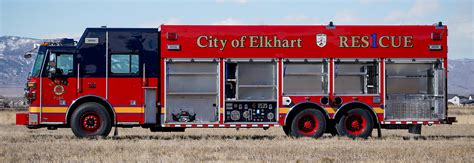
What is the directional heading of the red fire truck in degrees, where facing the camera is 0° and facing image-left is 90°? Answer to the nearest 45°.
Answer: approximately 90°
